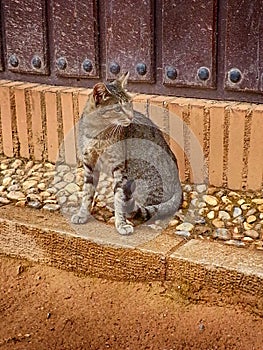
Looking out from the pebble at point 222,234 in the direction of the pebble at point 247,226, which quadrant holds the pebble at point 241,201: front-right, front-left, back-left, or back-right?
front-left

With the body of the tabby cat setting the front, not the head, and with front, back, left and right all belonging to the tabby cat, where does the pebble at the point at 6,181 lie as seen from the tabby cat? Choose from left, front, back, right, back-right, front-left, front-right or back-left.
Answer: right

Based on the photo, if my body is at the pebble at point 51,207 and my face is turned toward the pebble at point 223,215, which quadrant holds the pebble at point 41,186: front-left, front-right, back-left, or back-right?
back-left

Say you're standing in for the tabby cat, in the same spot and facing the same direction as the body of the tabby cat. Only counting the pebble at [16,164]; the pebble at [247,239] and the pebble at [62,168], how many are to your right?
2

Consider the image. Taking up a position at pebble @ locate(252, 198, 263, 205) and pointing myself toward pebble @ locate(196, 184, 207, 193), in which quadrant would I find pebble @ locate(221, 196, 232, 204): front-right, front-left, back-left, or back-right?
front-left

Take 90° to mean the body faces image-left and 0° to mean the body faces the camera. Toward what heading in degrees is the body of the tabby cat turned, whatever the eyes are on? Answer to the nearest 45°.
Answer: approximately 45°

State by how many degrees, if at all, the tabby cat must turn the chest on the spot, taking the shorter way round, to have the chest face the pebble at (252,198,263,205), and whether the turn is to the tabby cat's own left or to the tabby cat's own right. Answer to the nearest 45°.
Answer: approximately 135° to the tabby cat's own left

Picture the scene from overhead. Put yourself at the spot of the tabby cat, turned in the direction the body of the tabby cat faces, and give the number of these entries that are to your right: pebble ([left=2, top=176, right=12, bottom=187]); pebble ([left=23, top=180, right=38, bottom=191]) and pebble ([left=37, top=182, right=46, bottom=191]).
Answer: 3

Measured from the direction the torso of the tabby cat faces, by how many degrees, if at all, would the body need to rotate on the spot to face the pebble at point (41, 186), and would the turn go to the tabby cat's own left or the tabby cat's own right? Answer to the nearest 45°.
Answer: approximately 90° to the tabby cat's own right

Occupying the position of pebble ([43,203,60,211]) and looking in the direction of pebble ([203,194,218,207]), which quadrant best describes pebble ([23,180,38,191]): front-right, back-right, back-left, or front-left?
back-left

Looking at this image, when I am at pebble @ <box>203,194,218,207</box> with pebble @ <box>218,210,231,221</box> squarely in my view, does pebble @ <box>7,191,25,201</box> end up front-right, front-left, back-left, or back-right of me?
back-right
